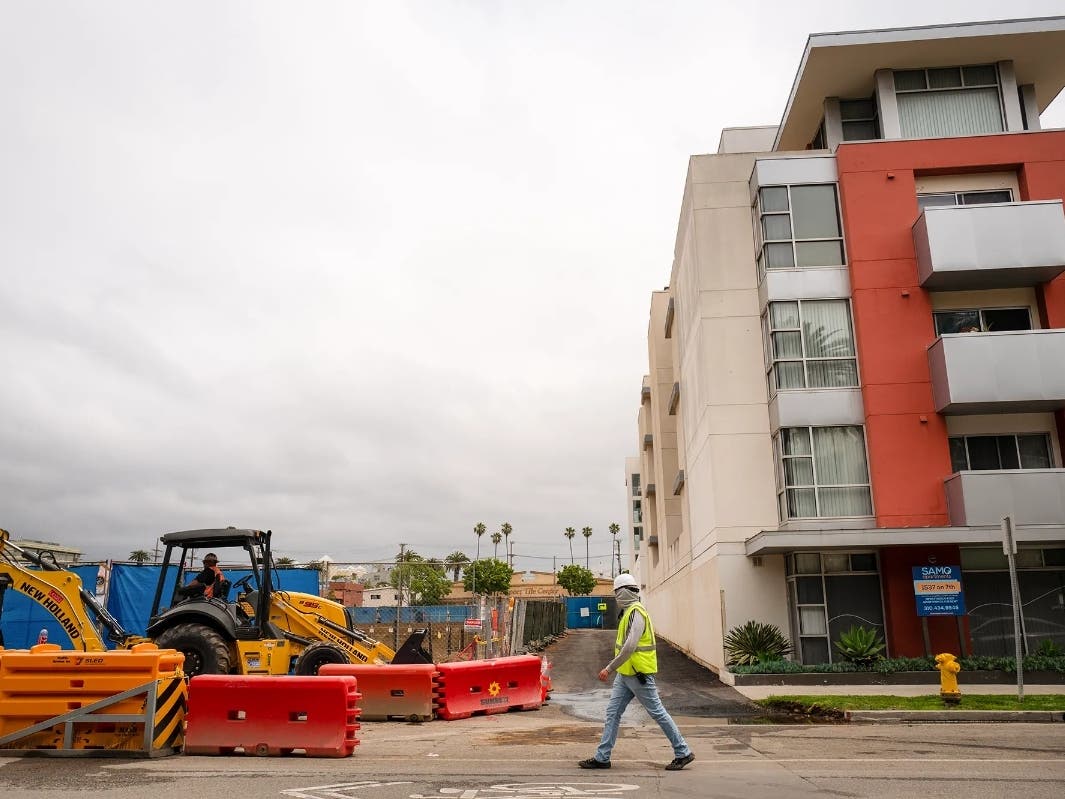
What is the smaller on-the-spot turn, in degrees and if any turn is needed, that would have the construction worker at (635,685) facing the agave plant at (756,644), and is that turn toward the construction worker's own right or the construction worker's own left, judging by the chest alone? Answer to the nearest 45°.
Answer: approximately 90° to the construction worker's own right

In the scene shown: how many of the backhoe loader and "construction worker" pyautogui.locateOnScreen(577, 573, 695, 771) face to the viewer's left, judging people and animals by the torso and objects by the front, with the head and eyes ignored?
1

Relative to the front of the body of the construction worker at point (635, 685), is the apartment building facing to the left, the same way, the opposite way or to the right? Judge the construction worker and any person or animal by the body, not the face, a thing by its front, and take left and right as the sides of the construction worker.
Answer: to the left

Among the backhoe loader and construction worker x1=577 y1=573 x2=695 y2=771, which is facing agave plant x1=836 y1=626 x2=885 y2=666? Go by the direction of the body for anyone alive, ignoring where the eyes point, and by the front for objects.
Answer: the backhoe loader

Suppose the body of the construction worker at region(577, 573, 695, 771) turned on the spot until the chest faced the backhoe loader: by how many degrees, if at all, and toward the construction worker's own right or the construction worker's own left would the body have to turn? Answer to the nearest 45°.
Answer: approximately 45° to the construction worker's own right

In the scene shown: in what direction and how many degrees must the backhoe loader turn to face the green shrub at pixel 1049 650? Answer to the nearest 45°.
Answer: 0° — it already faces it

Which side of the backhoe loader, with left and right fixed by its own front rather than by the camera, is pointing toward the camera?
right

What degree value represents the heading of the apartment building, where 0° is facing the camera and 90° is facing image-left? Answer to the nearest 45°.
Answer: approximately 0°

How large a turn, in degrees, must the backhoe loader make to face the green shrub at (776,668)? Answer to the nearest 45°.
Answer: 0° — it already faces it

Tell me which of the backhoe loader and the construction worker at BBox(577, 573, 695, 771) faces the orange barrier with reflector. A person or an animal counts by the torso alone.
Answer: the construction worker

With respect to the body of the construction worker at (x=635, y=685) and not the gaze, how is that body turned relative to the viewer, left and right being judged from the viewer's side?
facing to the left of the viewer
